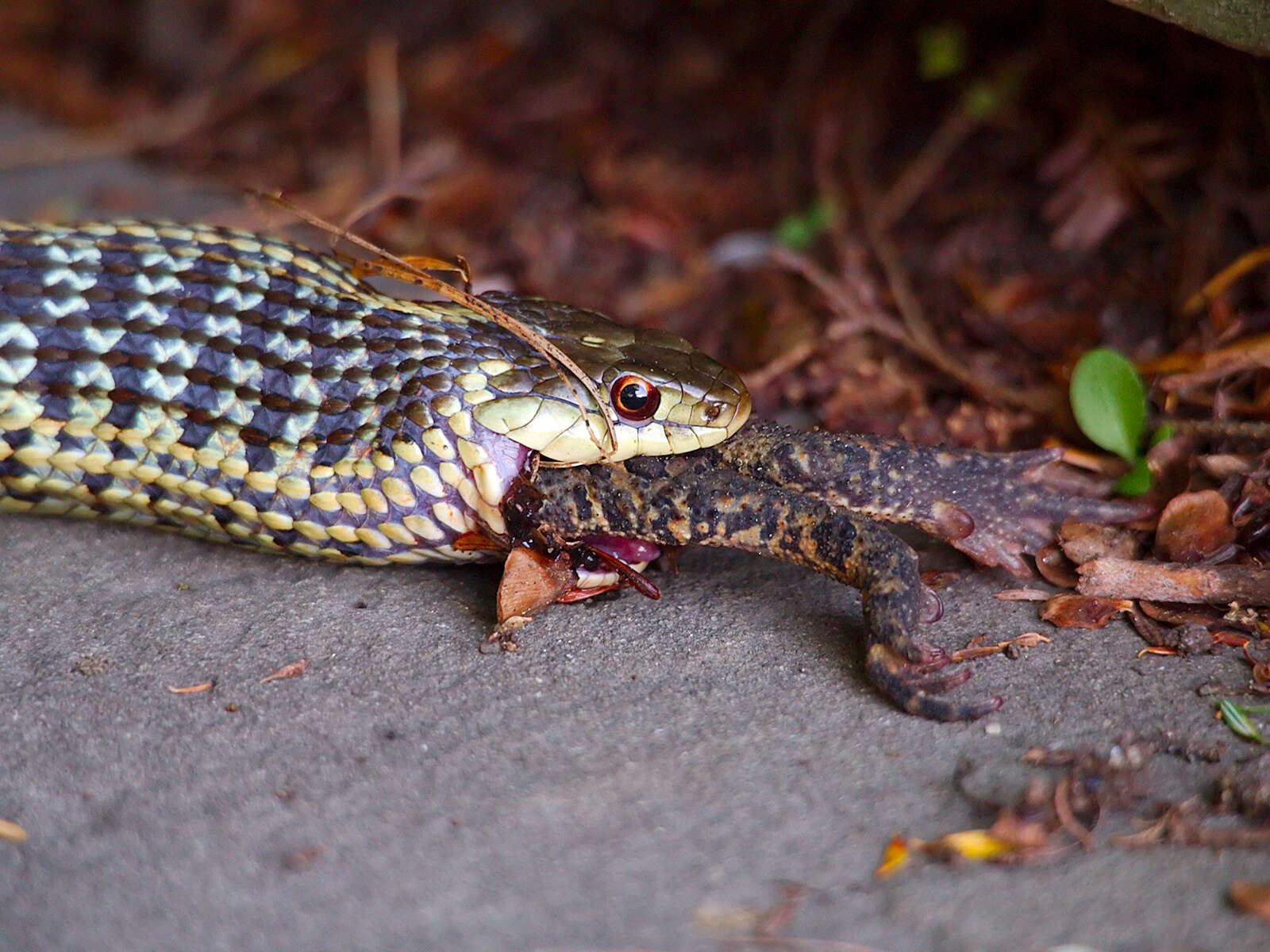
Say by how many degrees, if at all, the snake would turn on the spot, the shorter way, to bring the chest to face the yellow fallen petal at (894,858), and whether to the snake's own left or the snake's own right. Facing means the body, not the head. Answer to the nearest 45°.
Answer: approximately 45° to the snake's own right

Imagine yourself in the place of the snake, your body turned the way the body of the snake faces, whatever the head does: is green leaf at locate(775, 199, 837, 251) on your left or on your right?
on your left

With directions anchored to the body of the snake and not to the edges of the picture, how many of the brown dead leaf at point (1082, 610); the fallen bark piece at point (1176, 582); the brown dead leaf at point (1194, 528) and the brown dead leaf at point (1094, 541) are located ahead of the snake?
4

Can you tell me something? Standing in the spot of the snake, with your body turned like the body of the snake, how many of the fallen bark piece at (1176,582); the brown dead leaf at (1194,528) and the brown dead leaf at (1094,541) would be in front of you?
3

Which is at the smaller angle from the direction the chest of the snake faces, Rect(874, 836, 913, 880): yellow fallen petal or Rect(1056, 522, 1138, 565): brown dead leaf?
the brown dead leaf

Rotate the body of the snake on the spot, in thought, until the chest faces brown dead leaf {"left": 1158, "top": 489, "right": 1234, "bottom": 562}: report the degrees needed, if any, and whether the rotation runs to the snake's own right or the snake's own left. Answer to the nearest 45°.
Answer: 0° — it already faces it

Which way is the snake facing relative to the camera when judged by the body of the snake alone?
to the viewer's right

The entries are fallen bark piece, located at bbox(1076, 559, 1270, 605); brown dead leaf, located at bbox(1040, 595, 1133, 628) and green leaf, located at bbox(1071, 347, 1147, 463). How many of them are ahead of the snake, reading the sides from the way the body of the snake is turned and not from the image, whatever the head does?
3
